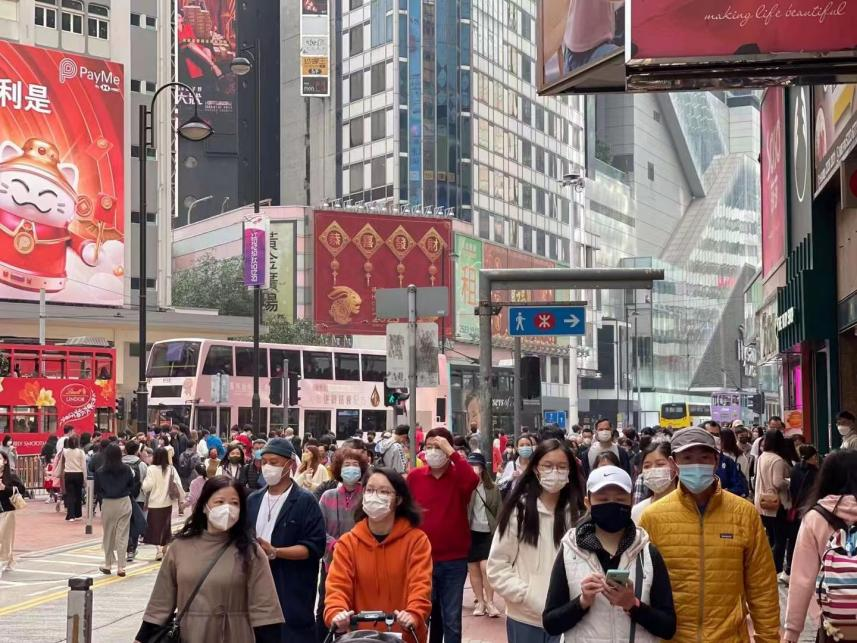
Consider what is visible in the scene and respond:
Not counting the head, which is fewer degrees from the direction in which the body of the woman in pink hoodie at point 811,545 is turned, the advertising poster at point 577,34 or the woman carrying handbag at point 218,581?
the advertising poster

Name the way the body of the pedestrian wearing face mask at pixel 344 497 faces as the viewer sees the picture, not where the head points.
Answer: toward the camera

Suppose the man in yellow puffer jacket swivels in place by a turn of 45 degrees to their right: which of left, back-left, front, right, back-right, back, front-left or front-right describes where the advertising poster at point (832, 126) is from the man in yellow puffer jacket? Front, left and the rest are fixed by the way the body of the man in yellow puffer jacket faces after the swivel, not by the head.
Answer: back-right

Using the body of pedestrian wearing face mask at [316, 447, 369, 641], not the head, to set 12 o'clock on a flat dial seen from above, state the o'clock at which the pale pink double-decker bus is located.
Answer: The pale pink double-decker bus is roughly at 6 o'clock from the pedestrian wearing face mask.

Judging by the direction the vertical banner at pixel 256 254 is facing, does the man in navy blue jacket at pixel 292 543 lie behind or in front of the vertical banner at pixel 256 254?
in front

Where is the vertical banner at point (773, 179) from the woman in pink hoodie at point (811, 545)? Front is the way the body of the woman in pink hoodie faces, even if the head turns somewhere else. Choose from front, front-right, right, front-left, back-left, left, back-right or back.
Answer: front

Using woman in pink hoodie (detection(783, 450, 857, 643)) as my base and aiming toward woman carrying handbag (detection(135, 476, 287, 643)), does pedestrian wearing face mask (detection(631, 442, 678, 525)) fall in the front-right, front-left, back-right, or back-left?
front-right

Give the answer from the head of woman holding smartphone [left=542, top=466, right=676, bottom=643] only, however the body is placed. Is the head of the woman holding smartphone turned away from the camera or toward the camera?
toward the camera

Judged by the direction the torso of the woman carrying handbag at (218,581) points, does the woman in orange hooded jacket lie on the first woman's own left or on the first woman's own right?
on the first woman's own left

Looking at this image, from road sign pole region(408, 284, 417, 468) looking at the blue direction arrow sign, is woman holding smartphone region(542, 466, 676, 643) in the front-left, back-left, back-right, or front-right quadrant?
back-right

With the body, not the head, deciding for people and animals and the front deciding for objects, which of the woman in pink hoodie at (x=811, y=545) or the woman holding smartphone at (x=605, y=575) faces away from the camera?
the woman in pink hoodie

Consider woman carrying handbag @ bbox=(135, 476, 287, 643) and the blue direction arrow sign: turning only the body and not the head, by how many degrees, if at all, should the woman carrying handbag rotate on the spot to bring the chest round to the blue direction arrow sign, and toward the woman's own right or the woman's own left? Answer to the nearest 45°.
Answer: approximately 180°

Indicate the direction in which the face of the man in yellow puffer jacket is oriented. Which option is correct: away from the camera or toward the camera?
toward the camera

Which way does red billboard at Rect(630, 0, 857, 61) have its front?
toward the camera

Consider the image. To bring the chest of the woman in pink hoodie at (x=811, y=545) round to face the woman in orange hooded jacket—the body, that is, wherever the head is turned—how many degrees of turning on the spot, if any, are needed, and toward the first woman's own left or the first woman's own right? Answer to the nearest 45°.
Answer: approximately 90° to the first woman's own left

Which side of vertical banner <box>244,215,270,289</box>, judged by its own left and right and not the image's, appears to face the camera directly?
front
